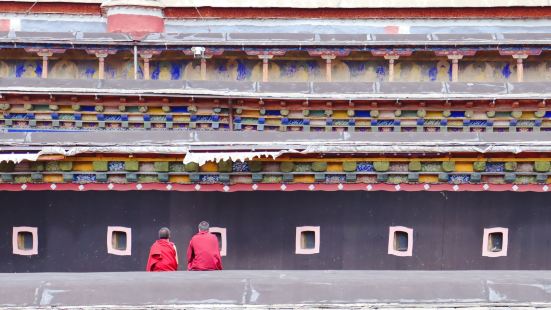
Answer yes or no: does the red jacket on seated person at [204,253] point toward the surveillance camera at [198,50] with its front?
yes

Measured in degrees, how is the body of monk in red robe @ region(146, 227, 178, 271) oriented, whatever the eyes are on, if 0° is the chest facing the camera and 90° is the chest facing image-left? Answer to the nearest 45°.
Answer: approximately 180°

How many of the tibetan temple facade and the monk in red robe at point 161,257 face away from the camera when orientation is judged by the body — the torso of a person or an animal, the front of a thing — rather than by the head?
1

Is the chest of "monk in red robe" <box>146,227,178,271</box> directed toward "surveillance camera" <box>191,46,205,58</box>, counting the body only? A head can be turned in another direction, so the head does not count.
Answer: yes

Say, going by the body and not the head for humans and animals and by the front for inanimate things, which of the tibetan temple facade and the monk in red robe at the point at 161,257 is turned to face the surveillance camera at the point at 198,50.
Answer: the monk in red robe

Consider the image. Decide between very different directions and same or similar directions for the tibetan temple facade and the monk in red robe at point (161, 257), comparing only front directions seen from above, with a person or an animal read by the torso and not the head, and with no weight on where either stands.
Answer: very different directions

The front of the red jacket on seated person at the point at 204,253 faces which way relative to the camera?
away from the camera
